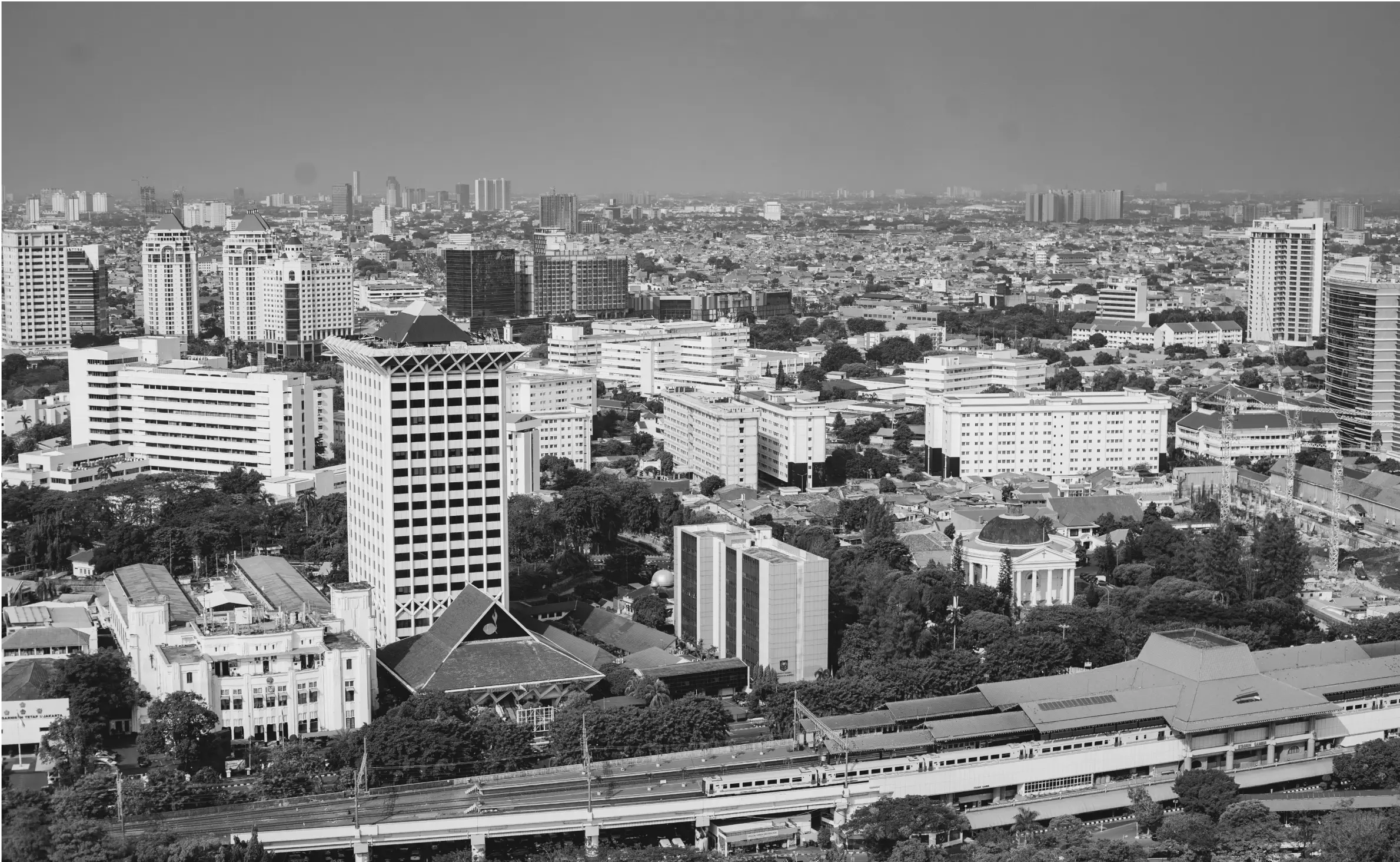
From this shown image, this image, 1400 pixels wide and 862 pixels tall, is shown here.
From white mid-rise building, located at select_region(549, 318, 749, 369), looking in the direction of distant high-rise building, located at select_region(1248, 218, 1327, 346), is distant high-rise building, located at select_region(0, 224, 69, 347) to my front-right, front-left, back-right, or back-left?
back-left

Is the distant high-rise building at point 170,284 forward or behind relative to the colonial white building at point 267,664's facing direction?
behind

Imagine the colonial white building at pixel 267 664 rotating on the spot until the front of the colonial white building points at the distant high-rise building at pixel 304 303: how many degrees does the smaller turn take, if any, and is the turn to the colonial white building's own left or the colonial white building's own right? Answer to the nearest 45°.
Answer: approximately 180°

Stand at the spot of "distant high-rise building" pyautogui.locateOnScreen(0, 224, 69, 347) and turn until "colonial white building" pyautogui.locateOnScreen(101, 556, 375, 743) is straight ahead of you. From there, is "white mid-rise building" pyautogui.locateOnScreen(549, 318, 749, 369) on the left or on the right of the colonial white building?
left

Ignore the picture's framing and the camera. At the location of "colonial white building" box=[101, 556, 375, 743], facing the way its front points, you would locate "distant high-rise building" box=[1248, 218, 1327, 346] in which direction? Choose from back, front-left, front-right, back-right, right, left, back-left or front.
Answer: back-left

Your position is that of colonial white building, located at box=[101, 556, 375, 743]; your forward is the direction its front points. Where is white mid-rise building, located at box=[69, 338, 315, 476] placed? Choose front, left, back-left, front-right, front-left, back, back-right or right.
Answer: back

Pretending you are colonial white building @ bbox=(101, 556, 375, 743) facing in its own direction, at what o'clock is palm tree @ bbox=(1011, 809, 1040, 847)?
The palm tree is roughly at 10 o'clock from the colonial white building.

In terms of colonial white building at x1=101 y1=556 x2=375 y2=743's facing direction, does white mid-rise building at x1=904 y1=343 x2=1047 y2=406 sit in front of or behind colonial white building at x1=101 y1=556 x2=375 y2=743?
behind

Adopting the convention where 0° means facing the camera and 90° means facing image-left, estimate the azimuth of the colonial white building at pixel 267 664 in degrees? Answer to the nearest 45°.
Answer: approximately 0°

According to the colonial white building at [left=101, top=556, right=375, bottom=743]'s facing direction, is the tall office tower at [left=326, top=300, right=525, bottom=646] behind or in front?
behind

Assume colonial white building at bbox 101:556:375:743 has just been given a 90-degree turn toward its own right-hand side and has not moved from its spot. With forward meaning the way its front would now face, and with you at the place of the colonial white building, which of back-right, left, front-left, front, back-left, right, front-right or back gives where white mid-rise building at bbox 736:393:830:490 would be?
back-right

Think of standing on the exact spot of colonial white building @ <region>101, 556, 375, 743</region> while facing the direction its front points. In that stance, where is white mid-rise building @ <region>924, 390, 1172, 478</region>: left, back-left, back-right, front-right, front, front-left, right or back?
back-left

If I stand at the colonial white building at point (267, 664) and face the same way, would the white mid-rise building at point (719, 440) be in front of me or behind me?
behind
